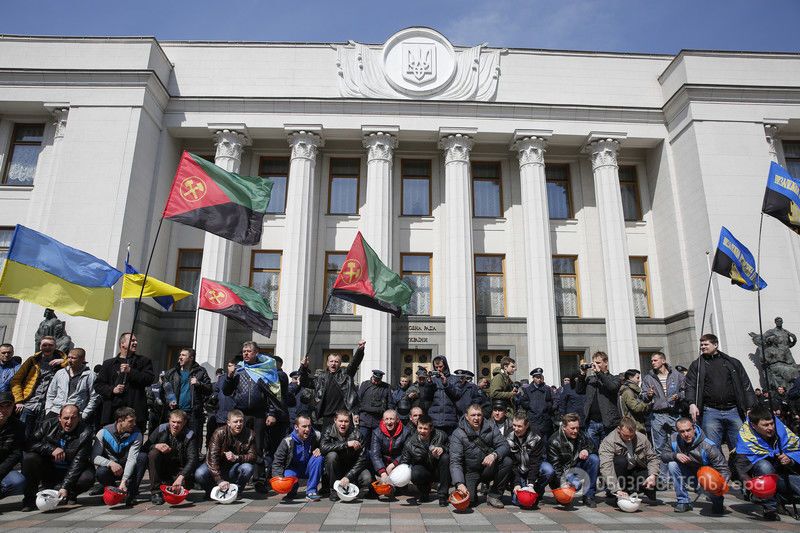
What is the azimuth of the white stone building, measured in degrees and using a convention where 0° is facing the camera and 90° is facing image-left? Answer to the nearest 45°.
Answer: approximately 0°

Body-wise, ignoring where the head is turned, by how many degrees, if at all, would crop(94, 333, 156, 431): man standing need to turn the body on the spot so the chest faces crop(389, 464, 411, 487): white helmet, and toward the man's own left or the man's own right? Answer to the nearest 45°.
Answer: approximately 45° to the man's own left

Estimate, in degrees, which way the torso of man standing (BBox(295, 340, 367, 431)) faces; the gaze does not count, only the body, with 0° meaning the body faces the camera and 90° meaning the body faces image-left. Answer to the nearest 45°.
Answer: approximately 0°
